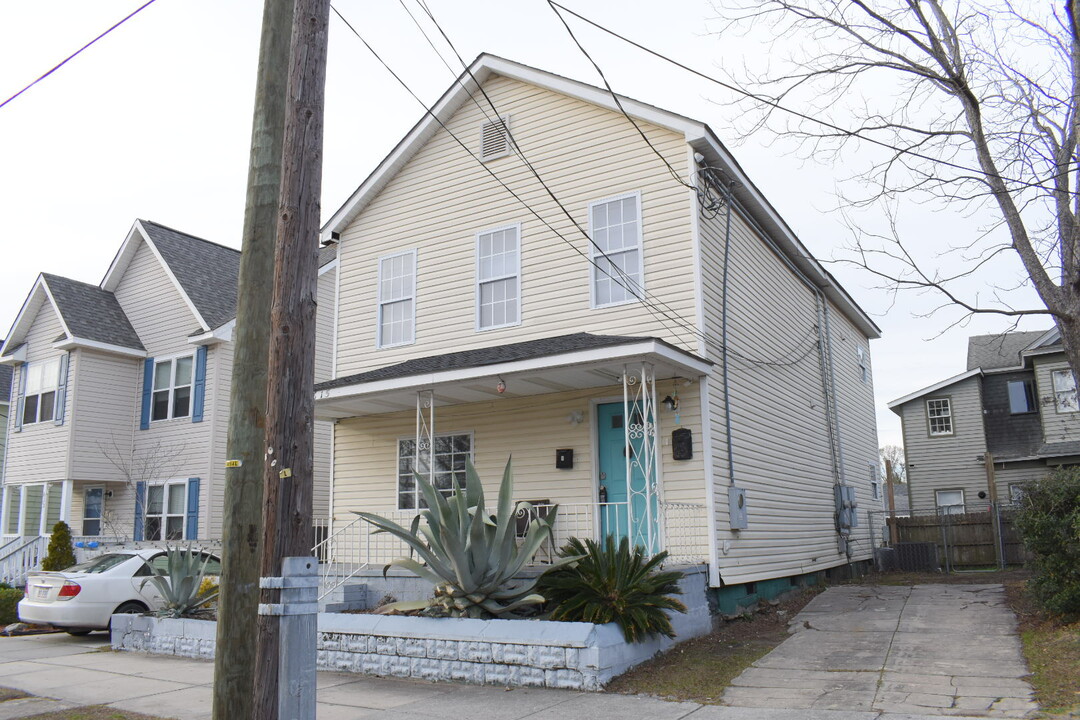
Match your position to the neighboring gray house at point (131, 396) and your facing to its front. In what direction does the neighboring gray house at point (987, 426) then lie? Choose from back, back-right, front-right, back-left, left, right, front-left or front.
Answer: back-left

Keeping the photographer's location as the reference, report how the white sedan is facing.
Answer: facing away from the viewer and to the right of the viewer

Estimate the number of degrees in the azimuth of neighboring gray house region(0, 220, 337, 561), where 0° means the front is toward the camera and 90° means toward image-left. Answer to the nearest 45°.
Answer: approximately 45°

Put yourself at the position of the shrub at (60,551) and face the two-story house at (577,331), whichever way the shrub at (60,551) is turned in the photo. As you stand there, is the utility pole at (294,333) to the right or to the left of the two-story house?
right

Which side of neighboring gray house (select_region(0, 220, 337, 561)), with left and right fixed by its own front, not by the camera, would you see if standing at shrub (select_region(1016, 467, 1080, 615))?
left

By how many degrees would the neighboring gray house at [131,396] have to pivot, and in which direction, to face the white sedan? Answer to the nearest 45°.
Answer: approximately 45° to its left

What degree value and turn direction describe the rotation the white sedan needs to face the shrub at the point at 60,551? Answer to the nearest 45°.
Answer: approximately 45° to its left

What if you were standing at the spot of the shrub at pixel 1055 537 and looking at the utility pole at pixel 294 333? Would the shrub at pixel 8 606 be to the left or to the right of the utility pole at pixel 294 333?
right

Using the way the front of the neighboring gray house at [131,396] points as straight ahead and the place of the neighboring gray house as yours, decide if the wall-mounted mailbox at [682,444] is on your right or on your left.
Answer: on your left
